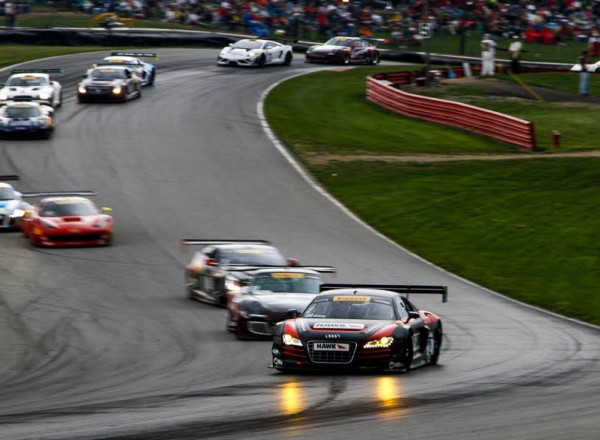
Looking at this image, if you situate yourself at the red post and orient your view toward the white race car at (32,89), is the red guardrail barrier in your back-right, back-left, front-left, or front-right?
front-right

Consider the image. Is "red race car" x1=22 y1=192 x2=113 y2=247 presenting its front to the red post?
no

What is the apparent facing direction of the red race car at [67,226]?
toward the camera

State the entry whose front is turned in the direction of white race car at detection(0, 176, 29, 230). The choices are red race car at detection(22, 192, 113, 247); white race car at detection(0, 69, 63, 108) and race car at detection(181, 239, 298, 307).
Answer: white race car at detection(0, 69, 63, 108)

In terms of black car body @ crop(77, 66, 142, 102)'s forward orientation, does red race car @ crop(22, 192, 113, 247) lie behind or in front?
in front

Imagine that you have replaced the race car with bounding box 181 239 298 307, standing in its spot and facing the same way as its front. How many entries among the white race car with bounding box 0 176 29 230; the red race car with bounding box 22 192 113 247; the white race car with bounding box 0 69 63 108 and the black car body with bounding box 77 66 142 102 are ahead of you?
0

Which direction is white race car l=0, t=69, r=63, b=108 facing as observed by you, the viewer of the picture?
facing the viewer

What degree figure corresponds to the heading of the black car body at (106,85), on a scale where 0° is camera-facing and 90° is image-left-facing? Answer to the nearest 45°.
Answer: approximately 45°

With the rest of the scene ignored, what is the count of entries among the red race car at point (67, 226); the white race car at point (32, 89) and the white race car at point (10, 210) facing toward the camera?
3

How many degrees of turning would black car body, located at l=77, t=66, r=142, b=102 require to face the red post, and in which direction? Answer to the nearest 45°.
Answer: approximately 90° to its left

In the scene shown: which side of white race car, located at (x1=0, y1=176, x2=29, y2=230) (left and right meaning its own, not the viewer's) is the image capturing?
front

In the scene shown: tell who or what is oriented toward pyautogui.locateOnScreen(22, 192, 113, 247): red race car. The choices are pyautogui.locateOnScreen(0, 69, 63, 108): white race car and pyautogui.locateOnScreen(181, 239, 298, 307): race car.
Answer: the white race car

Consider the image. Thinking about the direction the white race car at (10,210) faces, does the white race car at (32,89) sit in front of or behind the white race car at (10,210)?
behind

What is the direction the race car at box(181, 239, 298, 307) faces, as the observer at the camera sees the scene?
facing the viewer and to the right of the viewer

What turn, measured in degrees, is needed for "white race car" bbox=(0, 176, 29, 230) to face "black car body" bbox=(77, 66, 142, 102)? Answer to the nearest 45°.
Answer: approximately 180°

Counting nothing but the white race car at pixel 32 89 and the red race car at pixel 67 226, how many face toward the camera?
2
